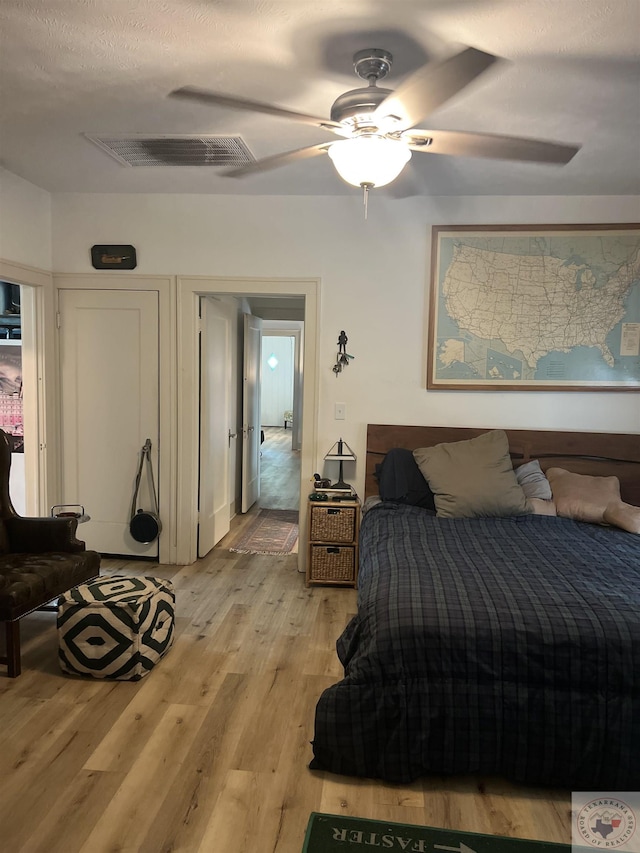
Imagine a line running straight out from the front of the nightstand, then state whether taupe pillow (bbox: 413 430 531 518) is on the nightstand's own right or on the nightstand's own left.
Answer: on the nightstand's own left

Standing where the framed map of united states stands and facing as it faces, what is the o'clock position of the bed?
The bed is roughly at 12 o'clock from the framed map of united states.

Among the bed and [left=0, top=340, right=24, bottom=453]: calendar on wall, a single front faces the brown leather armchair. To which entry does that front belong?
the calendar on wall

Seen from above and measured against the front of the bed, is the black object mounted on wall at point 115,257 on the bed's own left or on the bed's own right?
on the bed's own right

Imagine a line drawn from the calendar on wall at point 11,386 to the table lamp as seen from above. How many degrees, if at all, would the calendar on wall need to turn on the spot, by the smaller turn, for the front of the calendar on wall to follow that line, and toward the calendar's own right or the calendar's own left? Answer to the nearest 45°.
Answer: approximately 45° to the calendar's own left

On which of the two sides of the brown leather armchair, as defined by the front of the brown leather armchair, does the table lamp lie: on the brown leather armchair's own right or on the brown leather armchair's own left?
on the brown leather armchair's own left

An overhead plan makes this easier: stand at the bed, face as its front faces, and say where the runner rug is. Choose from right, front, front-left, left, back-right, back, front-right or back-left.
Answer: back-right

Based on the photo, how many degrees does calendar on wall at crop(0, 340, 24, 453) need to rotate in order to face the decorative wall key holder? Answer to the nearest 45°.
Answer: approximately 45° to its left
